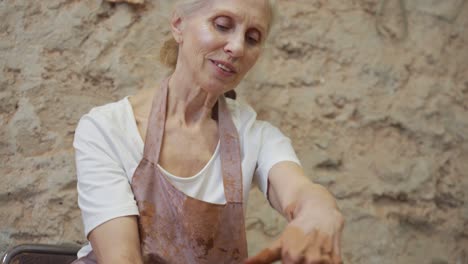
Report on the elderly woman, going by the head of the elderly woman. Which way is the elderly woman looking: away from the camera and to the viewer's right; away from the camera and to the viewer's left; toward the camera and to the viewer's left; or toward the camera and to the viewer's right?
toward the camera and to the viewer's right

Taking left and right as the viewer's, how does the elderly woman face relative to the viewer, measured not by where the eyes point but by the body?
facing the viewer and to the right of the viewer
